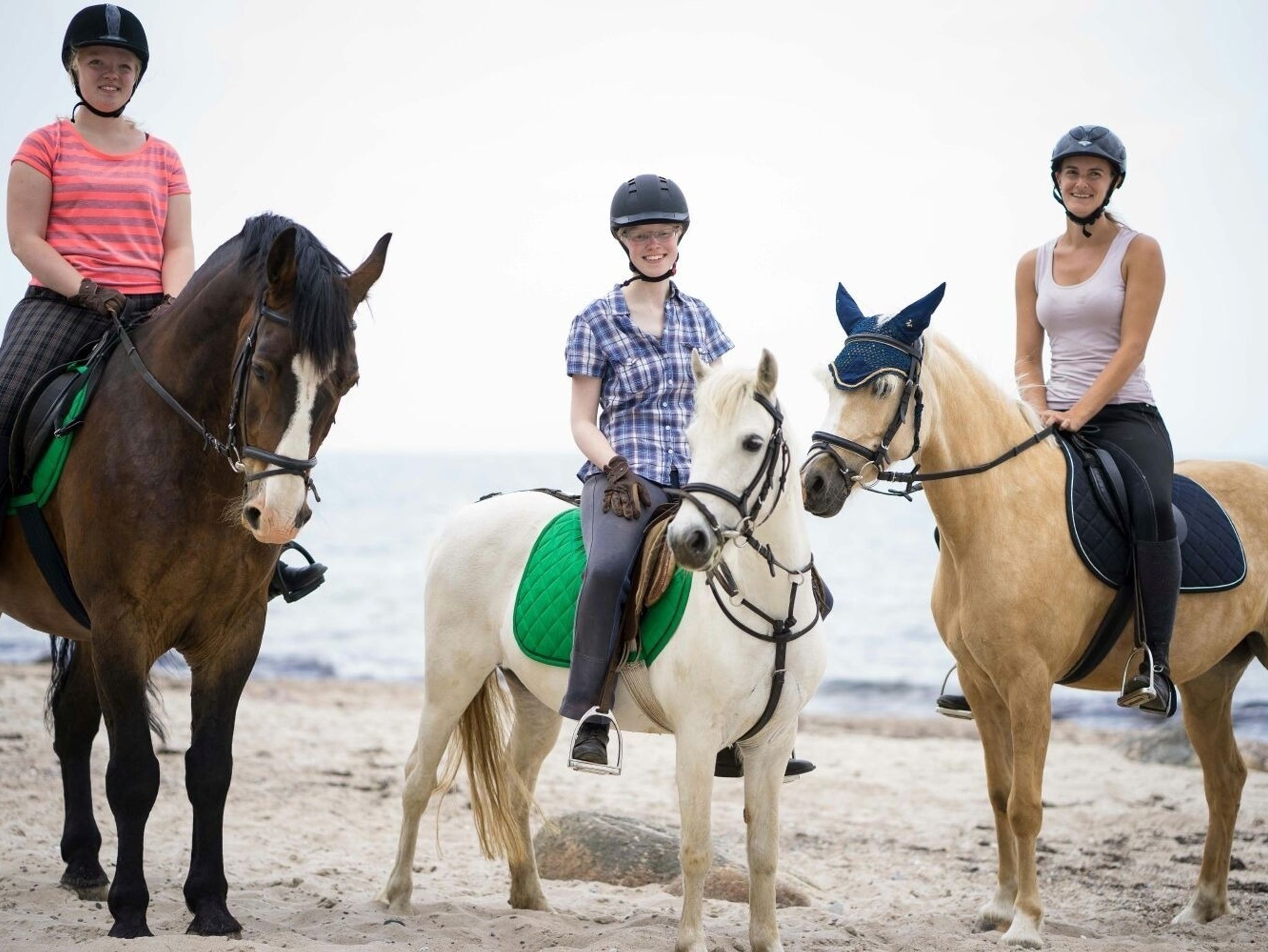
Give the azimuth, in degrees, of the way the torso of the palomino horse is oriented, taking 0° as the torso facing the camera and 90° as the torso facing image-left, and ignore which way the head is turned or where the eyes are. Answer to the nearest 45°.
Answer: approximately 45°

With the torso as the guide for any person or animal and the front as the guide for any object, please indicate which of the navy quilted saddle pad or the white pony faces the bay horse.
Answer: the navy quilted saddle pad

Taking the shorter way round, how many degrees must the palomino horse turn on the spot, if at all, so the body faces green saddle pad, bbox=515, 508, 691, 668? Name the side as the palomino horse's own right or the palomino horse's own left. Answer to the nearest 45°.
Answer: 0° — it already faces it

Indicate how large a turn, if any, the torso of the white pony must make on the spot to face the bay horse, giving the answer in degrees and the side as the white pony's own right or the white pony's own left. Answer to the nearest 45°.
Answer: approximately 135° to the white pony's own right

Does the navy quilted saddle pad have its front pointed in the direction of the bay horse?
yes
